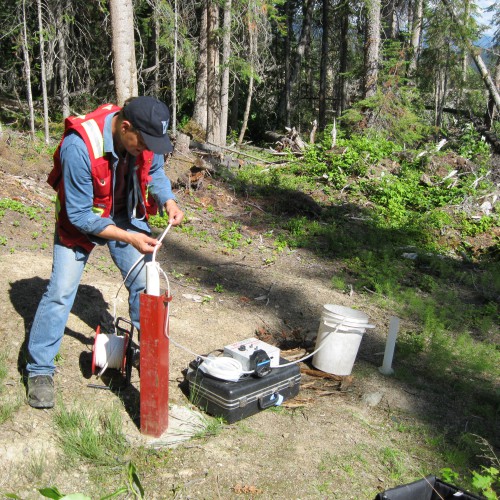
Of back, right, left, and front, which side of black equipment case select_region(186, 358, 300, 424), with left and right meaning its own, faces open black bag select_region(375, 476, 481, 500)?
front

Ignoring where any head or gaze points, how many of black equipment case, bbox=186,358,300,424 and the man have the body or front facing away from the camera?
0

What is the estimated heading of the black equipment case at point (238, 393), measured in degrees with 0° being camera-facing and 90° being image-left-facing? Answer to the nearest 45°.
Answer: approximately 315°

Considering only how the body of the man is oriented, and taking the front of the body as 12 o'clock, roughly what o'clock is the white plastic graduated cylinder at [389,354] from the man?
The white plastic graduated cylinder is roughly at 10 o'clock from the man.

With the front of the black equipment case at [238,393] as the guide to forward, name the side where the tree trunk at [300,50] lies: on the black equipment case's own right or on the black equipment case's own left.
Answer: on the black equipment case's own left

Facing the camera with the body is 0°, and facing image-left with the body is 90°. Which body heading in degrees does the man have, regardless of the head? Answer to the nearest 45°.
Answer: approximately 315°

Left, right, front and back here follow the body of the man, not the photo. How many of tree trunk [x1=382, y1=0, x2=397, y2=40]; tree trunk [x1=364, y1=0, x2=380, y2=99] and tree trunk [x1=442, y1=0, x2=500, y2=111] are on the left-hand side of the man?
3

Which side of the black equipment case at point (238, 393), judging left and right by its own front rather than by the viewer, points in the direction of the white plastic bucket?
left

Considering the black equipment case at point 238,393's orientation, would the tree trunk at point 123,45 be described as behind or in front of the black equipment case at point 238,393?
behind
